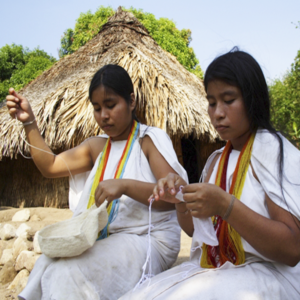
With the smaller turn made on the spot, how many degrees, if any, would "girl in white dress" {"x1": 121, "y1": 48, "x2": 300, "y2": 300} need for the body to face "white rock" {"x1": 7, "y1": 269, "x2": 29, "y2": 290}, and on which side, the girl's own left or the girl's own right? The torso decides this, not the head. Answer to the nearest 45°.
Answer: approximately 90° to the girl's own right

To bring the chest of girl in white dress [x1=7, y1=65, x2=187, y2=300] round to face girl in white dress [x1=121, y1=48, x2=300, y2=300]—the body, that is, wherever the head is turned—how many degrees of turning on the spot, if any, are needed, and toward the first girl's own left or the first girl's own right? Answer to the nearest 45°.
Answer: approximately 90° to the first girl's own left

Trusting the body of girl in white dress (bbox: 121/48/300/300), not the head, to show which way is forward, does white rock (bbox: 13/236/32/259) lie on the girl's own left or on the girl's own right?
on the girl's own right

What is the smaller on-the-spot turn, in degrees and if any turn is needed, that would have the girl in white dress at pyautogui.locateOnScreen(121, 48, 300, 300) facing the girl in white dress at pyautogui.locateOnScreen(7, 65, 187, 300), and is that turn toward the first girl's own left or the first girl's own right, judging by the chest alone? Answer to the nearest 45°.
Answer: approximately 90° to the first girl's own right

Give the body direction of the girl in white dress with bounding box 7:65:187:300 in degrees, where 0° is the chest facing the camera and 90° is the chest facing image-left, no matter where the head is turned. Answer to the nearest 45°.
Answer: approximately 45°

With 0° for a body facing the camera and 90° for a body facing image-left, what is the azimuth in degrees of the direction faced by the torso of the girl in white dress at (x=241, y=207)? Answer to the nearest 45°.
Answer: approximately 45°

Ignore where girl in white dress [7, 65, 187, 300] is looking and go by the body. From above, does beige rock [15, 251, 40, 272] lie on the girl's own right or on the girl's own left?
on the girl's own right
